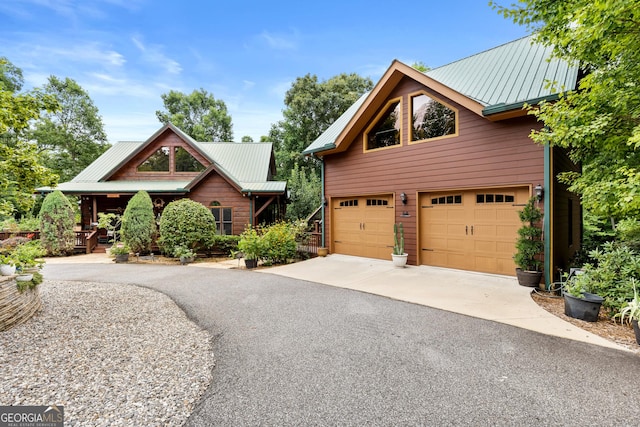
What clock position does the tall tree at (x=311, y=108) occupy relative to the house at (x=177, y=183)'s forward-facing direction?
The tall tree is roughly at 8 o'clock from the house.

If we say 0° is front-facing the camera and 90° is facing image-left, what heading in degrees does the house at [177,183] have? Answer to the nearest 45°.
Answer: approximately 0°

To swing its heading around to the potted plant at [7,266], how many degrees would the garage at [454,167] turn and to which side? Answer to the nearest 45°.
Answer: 0° — it already faces it

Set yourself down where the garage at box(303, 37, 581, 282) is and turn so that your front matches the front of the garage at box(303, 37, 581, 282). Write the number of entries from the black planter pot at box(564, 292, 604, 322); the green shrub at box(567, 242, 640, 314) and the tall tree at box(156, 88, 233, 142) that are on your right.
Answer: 1

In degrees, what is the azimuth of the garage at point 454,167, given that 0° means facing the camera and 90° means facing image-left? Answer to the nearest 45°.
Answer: approximately 45°

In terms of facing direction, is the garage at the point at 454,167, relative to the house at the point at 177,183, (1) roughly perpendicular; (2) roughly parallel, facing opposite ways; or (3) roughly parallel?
roughly perpendicular

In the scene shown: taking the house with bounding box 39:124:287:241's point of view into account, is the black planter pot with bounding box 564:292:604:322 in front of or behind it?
in front

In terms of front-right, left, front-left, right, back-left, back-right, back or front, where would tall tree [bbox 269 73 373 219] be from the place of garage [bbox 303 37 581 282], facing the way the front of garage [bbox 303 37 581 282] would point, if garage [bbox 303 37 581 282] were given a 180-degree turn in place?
left

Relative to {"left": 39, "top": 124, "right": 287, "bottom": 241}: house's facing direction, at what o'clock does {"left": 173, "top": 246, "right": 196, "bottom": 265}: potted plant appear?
The potted plant is roughly at 12 o'clock from the house.

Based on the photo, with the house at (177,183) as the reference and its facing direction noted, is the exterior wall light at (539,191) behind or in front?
in front

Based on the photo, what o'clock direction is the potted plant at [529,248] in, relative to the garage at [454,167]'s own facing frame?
The potted plant is roughly at 9 o'clock from the garage.

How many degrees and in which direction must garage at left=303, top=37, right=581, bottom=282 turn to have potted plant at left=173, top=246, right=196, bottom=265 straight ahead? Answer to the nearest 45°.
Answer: approximately 45° to its right

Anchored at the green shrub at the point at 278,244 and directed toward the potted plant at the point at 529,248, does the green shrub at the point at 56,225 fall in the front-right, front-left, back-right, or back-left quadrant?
back-right

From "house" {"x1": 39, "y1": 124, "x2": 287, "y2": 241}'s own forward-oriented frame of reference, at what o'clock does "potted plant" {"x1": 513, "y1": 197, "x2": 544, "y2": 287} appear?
The potted plant is roughly at 11 o'clock from the house.
